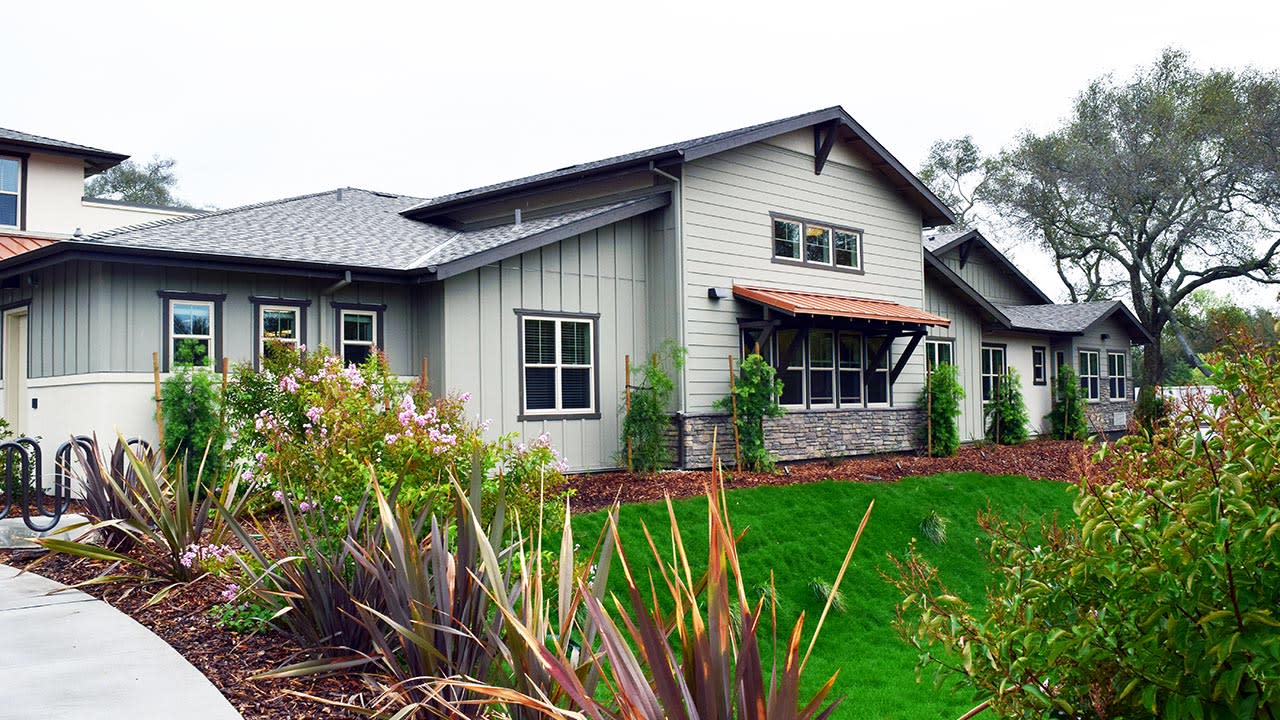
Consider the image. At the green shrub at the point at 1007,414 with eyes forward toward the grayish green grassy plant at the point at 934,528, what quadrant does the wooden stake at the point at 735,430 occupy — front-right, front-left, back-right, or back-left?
front-right

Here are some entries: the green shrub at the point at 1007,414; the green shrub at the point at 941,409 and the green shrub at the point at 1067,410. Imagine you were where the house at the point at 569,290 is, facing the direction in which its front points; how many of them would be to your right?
0

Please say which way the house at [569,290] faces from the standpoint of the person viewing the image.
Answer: facing the viewer and to the right of the viewer

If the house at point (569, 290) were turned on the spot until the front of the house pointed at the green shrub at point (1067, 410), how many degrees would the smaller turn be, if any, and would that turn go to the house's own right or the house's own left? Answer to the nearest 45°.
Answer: approximately 90° to the house's own left

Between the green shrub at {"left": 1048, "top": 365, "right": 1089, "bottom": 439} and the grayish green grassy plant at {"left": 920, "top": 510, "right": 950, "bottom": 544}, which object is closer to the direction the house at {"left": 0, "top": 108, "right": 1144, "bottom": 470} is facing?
the grayish green grassy plant

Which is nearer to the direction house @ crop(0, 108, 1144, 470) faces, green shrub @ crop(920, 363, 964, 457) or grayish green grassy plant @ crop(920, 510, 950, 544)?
the grayish green grassy plant

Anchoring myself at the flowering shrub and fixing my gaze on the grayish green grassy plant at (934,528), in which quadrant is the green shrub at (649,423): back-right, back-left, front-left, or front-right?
front-left

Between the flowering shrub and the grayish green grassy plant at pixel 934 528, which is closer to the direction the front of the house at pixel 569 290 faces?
the grayish green grassy plant

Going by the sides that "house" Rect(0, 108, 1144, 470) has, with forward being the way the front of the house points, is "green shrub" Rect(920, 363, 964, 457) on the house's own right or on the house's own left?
on the house's own left

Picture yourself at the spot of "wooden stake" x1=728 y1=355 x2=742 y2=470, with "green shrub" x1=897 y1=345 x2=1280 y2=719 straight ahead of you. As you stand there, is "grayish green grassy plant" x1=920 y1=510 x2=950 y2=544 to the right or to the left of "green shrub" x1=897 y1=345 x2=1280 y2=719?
left

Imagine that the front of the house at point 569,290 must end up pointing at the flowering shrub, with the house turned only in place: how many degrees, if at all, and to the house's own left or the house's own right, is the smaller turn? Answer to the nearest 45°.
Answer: approximately 45° to the house's own right
